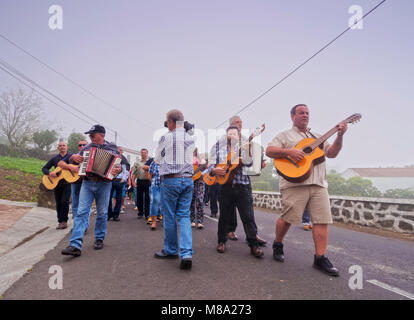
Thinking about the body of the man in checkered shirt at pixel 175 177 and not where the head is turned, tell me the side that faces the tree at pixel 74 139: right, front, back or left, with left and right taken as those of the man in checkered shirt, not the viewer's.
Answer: front

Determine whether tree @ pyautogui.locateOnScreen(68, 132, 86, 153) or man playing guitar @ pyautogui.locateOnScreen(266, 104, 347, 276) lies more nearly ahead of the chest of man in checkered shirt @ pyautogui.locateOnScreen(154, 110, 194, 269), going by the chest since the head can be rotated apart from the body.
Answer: the tree

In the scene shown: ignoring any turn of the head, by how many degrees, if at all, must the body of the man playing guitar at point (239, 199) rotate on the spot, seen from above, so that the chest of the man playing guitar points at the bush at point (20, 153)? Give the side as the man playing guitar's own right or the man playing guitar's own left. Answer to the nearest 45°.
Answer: approximately 135° to the man playing guitar's own right

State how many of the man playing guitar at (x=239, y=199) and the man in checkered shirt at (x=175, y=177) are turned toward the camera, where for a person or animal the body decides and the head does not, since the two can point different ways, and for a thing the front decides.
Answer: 1

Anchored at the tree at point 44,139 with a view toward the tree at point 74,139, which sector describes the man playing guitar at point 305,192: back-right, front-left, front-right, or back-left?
front-right

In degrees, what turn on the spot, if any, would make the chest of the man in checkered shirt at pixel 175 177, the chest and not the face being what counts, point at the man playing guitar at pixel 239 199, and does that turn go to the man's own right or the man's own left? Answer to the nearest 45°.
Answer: approximately 90° to the man's own right

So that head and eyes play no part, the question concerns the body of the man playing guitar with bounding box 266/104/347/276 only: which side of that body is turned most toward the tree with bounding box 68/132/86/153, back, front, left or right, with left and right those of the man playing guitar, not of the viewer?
back

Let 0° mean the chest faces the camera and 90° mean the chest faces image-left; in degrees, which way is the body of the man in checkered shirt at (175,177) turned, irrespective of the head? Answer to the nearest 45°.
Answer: approximately 135°

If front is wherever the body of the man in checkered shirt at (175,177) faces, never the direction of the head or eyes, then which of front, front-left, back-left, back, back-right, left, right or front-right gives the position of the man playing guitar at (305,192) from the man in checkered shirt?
back-right

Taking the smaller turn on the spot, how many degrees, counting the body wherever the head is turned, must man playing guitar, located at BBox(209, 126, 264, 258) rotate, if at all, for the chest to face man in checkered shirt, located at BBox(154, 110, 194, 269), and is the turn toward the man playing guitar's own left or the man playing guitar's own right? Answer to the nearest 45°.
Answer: approximately 45° to the man playing guitar's own right

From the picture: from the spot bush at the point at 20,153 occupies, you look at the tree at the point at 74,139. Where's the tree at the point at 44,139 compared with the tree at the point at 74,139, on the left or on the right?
left

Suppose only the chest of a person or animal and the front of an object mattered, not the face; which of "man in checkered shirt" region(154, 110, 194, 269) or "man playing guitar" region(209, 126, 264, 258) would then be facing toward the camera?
the man playing guitar

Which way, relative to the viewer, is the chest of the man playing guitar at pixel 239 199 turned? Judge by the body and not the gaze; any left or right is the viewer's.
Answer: facing the viewer

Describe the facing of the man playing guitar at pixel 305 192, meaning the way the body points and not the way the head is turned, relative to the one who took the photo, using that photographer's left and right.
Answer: facing the viewer and to the right of the viewer

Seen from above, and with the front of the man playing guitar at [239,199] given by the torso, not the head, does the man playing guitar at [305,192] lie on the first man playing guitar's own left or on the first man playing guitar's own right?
on the first man playing guitar's own left
